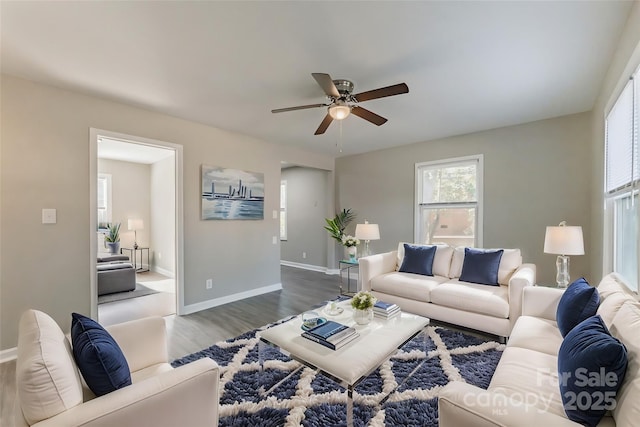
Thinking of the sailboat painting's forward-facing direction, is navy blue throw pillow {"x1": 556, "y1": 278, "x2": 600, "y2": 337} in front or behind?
in front

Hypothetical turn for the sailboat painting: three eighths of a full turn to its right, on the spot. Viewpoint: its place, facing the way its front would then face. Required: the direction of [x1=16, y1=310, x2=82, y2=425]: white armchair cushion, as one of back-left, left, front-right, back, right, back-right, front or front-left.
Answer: left

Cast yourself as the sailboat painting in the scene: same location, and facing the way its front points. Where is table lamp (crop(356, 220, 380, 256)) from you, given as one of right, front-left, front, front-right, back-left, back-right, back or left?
front-left

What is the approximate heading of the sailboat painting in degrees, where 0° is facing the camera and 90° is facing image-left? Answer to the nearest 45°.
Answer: approximately 315°

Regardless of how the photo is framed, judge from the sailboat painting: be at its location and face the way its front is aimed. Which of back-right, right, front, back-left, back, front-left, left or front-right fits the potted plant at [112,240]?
back

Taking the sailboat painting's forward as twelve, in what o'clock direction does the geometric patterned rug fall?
The geometric patterned rug is roughly at 1 o'clock from the sailboat painting.

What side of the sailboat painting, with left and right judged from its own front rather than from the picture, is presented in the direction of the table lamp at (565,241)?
front

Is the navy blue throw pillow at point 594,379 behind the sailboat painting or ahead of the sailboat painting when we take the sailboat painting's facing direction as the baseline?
ahead

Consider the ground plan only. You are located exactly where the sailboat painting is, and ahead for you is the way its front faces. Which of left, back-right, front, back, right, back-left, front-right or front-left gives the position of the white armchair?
front-right

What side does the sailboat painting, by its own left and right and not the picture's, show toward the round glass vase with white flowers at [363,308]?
front

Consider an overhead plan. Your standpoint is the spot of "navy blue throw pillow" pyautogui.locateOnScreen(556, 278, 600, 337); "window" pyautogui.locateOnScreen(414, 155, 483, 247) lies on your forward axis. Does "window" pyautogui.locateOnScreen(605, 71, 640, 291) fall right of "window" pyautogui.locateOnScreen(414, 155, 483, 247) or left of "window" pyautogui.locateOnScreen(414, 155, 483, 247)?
right

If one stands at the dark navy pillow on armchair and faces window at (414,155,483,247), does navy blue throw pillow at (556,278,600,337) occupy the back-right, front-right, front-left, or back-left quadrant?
front-right

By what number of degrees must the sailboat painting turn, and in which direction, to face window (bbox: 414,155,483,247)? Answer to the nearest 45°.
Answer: approximately 45° to its left

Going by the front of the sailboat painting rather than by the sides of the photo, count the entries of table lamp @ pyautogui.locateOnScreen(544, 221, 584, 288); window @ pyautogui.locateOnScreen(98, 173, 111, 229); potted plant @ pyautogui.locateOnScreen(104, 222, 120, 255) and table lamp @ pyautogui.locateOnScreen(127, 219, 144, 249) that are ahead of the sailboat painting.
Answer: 1

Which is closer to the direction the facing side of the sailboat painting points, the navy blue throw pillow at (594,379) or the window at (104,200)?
the navy blue throw pillow

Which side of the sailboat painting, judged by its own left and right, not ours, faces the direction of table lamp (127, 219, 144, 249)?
back
